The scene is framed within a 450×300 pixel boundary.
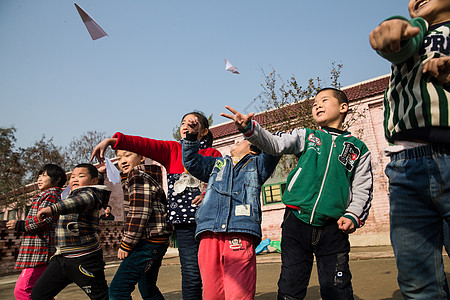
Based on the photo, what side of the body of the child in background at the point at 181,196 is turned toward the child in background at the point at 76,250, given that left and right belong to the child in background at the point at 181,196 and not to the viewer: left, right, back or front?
right

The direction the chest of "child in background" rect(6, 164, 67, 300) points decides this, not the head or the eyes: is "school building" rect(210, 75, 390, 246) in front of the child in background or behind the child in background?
behind

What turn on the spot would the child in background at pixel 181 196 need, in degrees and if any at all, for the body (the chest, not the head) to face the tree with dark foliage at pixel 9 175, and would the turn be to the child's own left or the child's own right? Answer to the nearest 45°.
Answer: approximately 90° to the child's own right

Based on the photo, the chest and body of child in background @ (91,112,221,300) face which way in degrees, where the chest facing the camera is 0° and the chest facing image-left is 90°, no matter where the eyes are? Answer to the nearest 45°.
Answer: approximately 45°

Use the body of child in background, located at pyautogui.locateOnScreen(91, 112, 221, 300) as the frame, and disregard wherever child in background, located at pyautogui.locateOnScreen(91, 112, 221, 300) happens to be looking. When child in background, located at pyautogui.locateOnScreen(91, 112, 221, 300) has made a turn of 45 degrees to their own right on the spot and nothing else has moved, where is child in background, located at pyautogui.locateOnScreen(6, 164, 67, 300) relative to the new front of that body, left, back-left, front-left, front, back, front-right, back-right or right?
front-right

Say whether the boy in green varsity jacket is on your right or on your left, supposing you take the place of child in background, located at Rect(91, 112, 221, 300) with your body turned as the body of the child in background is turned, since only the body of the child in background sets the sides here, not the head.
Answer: on your left

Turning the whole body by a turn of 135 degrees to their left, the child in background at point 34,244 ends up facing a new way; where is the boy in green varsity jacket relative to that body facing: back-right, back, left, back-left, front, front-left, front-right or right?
front

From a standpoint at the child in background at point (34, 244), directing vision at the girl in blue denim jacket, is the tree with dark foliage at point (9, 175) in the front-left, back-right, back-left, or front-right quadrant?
back-left
